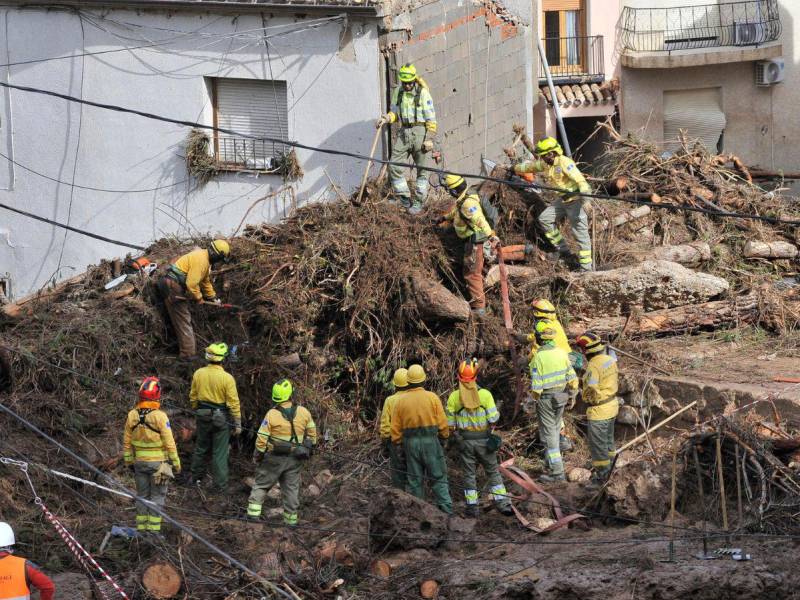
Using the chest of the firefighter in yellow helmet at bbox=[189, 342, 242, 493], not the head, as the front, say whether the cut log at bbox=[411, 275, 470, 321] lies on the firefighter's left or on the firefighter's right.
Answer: on the firefighter's right

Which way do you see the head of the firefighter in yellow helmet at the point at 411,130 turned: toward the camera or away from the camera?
toward the camera

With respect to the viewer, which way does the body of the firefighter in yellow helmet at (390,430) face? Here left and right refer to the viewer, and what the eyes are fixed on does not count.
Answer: facing away from the viewer

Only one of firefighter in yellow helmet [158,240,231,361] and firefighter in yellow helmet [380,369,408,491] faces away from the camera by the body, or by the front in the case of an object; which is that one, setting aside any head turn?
firefighter in yellow helmet [380,369,408,491]

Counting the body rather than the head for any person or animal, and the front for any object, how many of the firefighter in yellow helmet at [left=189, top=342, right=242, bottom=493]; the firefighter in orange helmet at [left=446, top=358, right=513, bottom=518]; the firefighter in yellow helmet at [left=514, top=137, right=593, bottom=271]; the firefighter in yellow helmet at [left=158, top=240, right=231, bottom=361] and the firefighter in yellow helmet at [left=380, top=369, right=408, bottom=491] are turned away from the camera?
3

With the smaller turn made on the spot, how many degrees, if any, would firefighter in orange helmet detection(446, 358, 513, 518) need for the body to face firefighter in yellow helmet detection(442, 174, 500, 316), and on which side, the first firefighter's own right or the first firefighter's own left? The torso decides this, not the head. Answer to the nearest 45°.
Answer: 0° — they already face them

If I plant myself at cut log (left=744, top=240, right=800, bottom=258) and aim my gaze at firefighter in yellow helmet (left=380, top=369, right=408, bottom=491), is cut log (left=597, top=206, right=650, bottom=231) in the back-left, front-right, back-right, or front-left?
front-right

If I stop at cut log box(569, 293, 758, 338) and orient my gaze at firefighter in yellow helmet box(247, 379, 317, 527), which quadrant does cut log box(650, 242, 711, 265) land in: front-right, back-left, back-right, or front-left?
back-right

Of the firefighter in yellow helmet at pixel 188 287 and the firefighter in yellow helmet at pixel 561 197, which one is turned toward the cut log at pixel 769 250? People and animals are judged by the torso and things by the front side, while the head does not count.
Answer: the firefighter in yellow helmet at pixel 188 287

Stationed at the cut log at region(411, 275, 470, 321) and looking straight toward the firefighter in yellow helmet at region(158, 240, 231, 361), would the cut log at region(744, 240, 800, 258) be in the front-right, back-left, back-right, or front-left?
back-right

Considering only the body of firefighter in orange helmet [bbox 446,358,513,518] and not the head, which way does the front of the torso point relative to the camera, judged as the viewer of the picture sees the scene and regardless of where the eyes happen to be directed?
away from the camera

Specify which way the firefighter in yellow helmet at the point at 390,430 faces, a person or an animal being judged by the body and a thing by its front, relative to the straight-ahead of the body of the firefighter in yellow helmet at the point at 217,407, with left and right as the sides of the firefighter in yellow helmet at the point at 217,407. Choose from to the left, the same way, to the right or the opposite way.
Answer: the same way

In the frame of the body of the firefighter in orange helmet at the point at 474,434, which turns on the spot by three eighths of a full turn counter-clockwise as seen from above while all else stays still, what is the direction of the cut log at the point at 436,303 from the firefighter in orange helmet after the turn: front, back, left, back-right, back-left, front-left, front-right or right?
back-right

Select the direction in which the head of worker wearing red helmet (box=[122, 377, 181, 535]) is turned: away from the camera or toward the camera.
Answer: away from the camera

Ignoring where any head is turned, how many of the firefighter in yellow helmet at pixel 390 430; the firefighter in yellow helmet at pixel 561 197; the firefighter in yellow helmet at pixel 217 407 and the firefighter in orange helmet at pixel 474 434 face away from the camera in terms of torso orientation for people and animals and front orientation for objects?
3

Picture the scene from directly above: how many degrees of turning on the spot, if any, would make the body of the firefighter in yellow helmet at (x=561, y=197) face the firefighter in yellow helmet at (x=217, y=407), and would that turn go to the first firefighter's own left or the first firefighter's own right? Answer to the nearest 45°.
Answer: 0° — they already face them

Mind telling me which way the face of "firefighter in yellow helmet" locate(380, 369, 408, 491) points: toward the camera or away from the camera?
away from the camera
